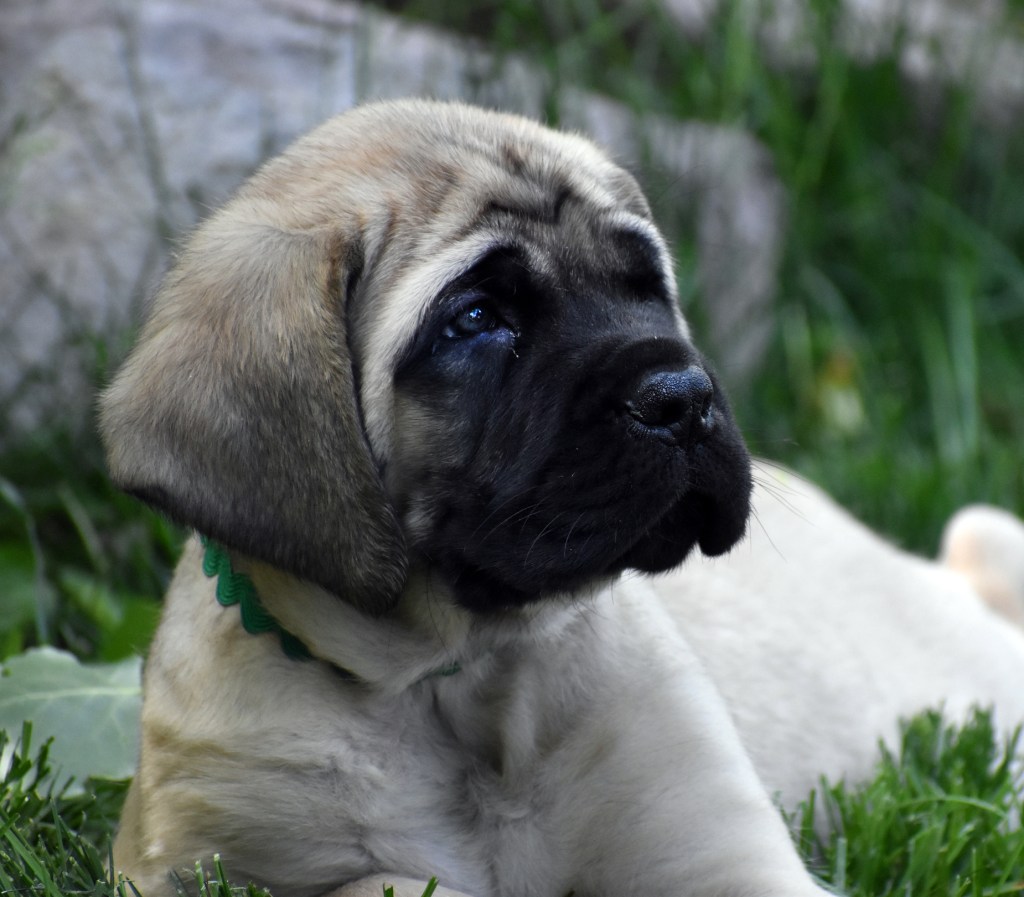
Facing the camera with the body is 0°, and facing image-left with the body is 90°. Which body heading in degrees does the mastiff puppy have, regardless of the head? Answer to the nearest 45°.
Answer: approximately 45°
